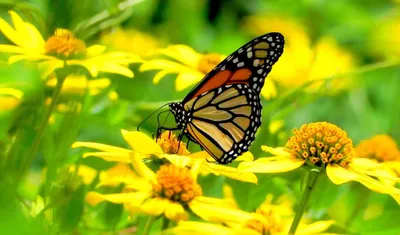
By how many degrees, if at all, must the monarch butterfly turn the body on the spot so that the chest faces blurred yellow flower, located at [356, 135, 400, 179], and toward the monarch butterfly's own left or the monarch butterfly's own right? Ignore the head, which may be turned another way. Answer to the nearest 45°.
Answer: approximately 135° to the monarch butterfly's own right

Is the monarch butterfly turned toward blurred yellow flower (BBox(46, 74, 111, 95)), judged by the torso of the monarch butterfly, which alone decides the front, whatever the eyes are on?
yes

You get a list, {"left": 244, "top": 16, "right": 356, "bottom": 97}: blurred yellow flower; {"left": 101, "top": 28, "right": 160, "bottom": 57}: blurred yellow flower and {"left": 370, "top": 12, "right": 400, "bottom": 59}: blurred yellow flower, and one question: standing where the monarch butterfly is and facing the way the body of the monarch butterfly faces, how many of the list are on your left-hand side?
0

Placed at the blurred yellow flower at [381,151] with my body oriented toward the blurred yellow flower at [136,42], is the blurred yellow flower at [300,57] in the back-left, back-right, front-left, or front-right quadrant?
front-right

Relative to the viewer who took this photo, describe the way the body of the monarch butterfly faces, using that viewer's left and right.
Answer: facing to the left of the viewer

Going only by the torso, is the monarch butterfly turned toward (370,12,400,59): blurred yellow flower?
no

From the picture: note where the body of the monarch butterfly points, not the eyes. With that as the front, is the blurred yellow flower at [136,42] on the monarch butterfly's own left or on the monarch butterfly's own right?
on the monarch butterfly's own right
